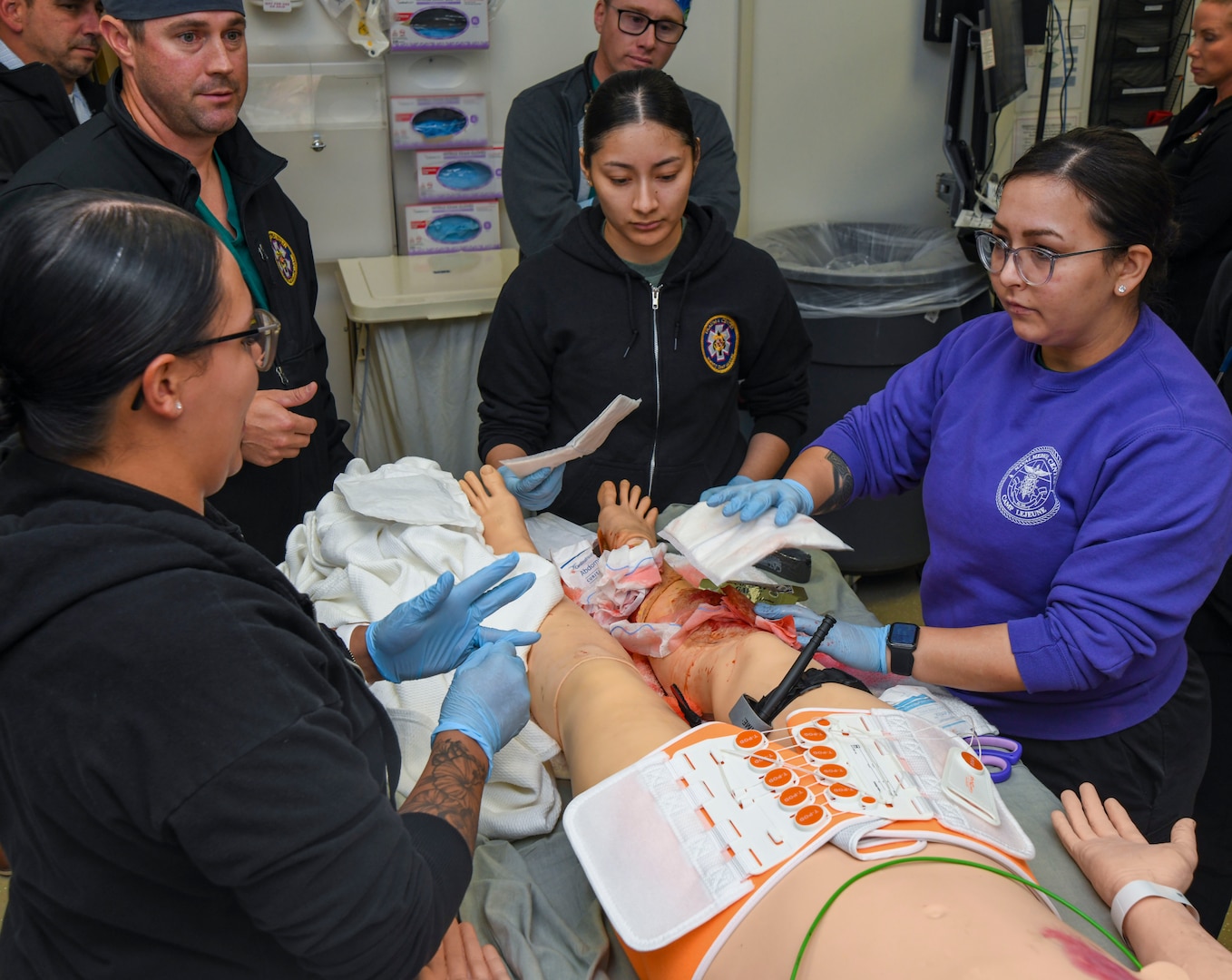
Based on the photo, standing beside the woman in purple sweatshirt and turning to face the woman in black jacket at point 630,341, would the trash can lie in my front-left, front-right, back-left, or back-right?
front-right

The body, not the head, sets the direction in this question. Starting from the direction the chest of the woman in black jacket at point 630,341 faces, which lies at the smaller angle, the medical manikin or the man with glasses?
the medical manikin

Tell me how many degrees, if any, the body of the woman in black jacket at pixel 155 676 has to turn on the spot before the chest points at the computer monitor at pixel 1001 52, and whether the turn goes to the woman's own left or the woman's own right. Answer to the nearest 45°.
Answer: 0° — they already face it

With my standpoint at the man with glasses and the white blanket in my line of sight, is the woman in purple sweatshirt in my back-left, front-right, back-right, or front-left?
front-left

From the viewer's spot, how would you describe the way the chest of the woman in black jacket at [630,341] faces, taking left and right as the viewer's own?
facing the viewer

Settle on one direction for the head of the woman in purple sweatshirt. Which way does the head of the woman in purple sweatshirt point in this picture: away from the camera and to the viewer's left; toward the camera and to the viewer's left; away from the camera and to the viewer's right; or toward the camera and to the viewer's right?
toward the camera and to the viewer's left

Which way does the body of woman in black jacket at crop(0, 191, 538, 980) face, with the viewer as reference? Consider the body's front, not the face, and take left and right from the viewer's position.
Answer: facing away from the viewer and to the right of the viewer

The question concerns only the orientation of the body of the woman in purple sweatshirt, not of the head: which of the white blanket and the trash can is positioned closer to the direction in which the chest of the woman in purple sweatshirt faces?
the white blanket

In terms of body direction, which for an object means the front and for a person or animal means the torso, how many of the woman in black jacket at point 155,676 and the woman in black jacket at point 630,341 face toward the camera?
1

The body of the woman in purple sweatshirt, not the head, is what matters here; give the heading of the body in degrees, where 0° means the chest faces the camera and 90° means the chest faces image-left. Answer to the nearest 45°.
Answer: approximately 45°

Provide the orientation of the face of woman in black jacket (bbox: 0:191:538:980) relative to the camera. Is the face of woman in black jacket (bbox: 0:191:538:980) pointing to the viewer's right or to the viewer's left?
to the viewer's right

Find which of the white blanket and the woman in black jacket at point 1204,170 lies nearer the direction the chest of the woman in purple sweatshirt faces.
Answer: the white blanket

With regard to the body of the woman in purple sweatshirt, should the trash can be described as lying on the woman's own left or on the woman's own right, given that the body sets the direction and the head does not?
on the woman's own right

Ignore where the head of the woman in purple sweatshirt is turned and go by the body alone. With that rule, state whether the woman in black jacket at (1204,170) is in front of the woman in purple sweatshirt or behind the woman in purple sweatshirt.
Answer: behind
